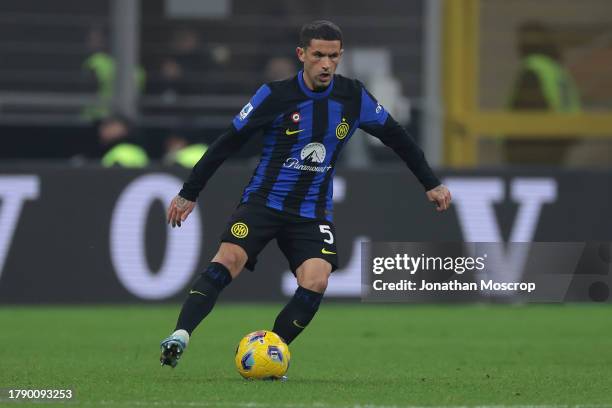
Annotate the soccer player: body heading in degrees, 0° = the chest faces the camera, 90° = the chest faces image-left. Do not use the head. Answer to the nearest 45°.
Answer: approximately 0°

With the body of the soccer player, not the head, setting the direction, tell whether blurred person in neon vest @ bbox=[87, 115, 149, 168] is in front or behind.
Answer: behind

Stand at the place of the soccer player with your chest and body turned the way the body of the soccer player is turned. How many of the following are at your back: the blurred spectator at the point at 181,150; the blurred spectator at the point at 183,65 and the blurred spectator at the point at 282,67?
3

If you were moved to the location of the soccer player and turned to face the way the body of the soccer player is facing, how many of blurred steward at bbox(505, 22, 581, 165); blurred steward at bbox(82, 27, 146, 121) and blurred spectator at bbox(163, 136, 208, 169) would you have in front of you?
0

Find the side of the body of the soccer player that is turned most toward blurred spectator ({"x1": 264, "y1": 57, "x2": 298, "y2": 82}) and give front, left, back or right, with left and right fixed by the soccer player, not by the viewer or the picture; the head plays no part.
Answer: back

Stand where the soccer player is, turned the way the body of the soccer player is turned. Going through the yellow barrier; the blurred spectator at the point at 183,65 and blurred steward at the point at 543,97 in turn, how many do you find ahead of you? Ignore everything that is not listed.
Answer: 0

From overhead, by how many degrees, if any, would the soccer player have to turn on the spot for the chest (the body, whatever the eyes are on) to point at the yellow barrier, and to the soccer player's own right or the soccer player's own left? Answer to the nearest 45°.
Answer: approximately 180°

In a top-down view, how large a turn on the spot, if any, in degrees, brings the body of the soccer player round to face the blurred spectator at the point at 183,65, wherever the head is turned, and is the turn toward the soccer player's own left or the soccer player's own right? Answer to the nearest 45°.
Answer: approximately 180°

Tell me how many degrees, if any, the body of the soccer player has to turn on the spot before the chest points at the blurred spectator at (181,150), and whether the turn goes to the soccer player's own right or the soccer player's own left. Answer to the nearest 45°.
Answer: approximately 180°

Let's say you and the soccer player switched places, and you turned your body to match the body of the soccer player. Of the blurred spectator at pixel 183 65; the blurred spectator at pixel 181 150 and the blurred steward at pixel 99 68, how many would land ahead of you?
0
